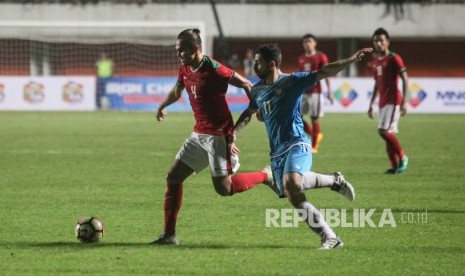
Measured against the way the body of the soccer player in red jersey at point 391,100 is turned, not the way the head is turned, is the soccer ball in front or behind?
in front

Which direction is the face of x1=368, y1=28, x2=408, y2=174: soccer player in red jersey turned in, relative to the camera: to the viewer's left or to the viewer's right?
to the viewer's left

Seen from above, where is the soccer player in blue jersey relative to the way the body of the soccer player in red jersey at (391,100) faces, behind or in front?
in front

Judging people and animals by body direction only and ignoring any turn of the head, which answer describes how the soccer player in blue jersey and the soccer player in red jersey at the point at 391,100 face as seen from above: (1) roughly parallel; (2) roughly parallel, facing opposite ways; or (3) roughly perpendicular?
roughly parallel

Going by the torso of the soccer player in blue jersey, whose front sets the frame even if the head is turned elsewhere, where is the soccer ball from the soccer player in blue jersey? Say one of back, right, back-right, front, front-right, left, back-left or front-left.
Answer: front-right

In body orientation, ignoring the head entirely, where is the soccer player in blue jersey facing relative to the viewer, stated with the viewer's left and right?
facing the viewer and to the left of the viewer

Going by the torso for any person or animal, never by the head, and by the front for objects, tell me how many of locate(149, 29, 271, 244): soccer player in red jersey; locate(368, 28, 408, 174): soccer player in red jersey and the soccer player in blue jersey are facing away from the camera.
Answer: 0

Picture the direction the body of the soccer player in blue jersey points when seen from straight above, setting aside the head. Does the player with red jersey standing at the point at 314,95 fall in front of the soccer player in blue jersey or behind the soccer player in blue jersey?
behind

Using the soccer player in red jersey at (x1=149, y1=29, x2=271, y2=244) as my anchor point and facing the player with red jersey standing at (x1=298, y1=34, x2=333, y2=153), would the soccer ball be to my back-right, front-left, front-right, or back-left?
back-left

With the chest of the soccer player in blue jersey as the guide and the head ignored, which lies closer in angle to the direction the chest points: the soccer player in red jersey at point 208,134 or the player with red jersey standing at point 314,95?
the soccer player in red jersey
